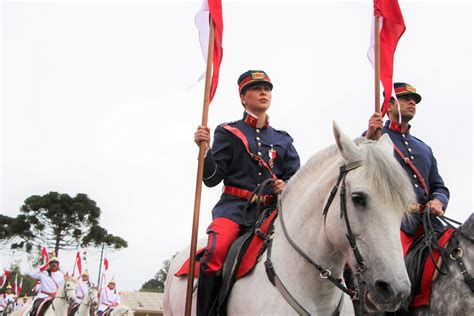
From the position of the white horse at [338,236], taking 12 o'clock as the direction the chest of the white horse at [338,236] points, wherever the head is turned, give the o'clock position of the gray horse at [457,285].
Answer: the gray horse at [457,285] is roughly at 9 o'clock from the white horse at [338,236].

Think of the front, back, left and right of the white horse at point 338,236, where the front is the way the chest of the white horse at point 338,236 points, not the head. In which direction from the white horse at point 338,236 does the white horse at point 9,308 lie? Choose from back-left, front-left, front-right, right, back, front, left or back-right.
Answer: back

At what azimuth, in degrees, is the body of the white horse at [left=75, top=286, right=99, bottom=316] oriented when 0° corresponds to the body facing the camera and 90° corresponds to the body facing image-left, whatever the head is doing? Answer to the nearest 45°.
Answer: approximately 315°

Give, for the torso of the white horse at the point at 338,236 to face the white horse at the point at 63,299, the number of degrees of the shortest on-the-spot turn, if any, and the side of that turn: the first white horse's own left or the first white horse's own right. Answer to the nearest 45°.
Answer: approximately 180°

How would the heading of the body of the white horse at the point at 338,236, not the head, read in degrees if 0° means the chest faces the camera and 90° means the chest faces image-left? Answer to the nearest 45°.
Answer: approximately 315°
